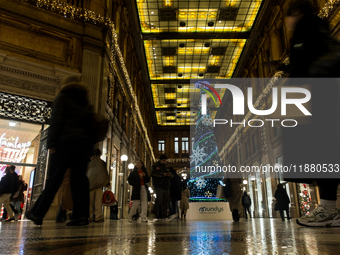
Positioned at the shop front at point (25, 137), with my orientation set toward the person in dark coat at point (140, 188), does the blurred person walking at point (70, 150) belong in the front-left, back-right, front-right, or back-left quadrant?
front-right

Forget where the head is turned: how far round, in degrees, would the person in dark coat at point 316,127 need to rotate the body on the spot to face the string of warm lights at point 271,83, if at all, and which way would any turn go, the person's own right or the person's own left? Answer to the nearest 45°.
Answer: approximately 90° to the person's own right

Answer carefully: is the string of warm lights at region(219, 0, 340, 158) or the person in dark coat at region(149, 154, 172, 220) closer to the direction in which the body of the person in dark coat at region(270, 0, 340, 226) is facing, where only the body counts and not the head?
the person in dark coat

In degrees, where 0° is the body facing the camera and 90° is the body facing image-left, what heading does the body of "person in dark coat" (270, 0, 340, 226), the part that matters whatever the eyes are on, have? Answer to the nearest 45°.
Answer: approximately 90°

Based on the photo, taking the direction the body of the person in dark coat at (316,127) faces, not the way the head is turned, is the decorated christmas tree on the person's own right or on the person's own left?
on the person's own right

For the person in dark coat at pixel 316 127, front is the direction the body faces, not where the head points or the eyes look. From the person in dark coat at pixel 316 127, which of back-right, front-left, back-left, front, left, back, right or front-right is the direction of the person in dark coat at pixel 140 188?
front-right

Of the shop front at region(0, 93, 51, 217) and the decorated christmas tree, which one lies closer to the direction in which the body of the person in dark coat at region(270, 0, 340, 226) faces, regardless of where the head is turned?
the shop front

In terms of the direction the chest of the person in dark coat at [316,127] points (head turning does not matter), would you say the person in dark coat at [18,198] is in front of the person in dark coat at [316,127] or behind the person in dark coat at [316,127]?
in front

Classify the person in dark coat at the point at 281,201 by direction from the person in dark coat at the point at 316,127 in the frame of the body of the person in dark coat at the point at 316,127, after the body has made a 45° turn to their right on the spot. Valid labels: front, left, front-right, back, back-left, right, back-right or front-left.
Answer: front-right

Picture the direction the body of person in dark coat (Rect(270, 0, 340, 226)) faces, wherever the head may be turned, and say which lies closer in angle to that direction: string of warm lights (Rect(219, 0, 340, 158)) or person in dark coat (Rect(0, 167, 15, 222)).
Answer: the person in dark coat
